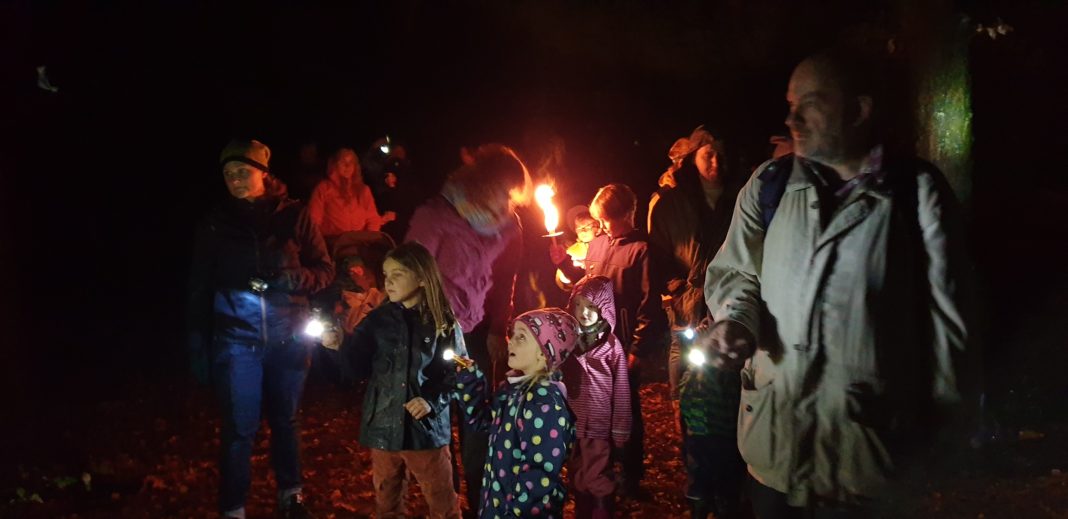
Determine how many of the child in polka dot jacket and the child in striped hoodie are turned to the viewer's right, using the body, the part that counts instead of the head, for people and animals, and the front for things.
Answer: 0

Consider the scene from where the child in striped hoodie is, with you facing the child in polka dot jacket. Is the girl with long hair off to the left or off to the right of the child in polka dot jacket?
right

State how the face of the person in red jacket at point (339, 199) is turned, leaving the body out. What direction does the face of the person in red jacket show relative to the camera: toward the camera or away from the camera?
toward the camera

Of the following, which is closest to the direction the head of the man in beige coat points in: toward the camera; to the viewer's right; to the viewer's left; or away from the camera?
to the viewer's left

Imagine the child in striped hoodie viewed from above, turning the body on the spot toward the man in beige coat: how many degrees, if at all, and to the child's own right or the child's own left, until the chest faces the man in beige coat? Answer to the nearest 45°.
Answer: approximately 45° to the child's own left

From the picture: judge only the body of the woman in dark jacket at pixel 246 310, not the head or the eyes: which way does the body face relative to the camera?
toward the camera

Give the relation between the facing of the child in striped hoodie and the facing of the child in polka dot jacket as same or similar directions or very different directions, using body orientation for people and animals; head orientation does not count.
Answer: same or similar directions

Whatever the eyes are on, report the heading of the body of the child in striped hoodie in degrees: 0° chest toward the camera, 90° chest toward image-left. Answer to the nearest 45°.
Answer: approximately 45°

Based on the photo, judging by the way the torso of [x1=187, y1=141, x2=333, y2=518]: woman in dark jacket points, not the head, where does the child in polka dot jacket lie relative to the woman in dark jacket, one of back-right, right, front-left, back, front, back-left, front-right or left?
front-left

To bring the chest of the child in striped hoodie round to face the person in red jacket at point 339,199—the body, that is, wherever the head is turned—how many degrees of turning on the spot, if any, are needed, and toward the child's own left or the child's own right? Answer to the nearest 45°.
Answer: approximately 90° to the child's own right

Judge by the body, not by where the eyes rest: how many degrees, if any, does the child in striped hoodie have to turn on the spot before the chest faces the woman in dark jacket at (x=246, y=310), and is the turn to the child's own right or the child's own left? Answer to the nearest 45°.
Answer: approximately 45° to the child's own right

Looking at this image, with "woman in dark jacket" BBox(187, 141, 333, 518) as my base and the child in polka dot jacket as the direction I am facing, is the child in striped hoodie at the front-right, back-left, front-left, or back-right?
front-left
